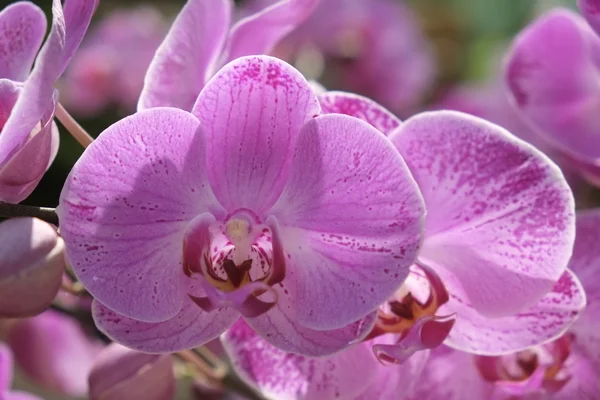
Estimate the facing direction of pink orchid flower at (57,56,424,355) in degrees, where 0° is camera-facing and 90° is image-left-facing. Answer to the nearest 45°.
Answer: approximately 0°

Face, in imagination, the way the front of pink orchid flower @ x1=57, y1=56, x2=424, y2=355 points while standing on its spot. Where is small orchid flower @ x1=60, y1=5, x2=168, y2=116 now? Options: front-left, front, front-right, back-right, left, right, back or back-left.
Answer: back

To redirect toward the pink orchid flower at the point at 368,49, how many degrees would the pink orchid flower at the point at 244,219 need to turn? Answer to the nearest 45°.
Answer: approximately 180°

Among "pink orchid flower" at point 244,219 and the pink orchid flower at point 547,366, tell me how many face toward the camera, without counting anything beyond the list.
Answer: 2

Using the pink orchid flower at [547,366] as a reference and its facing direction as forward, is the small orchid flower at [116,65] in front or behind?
behind

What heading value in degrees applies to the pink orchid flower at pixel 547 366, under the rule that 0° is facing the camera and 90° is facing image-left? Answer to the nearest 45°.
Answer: approximately 0°

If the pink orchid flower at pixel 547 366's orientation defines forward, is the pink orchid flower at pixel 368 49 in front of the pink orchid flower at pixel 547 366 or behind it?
behind
